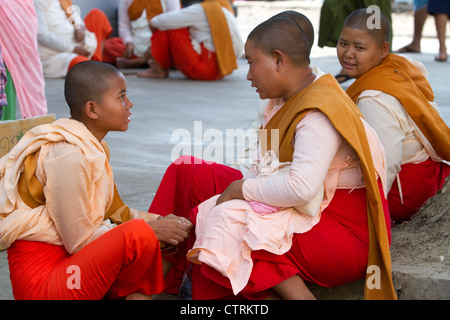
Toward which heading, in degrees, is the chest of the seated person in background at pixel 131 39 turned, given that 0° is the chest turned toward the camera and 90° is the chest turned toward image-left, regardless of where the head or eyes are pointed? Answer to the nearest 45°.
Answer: approximately 0°

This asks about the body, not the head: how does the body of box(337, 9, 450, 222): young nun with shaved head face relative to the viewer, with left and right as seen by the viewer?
facing to the left of the viewer

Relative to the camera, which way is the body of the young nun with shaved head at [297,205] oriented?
to the viewer's left

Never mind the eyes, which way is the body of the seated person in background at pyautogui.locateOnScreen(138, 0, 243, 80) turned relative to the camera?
to the viewer's left

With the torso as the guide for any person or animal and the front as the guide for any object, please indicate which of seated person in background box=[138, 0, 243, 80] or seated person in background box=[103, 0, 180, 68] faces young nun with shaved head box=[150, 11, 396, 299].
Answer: seated person in background box=[103, 0, 180, 68]

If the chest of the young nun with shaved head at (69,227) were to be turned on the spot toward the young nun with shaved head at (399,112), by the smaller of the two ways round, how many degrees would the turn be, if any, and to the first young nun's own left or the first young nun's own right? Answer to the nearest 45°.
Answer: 0° — they already face them

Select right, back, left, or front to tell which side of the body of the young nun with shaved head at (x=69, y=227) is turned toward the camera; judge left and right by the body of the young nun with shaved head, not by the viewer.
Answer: right

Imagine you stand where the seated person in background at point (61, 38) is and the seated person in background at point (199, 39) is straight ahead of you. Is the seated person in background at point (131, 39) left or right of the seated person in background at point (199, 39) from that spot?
left

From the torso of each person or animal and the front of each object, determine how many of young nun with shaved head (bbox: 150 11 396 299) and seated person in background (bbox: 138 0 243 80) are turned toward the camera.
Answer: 0

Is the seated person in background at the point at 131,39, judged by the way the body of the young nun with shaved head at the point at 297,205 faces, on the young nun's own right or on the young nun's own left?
on the young nun's own right

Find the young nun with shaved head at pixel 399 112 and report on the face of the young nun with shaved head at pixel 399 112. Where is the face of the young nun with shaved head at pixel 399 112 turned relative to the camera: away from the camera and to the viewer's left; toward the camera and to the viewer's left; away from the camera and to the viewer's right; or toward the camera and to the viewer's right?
toward the camera and to the viewer's left
